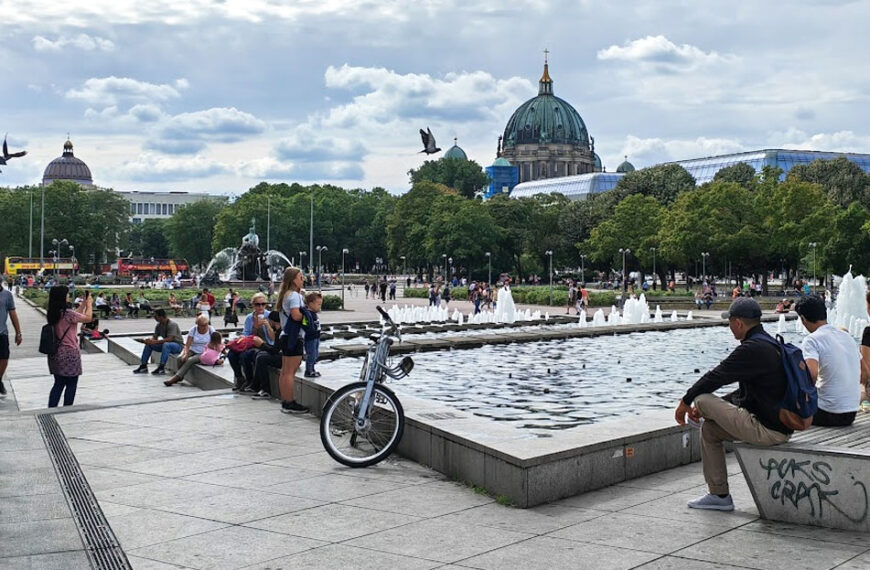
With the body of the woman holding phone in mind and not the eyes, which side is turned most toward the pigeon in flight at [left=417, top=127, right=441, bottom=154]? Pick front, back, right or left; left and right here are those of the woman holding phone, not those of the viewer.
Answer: front

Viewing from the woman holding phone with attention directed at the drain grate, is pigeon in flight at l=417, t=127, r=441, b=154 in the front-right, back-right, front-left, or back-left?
back-left

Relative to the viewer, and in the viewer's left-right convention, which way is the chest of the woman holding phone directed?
facing away from the viewer and to the right of the viewer

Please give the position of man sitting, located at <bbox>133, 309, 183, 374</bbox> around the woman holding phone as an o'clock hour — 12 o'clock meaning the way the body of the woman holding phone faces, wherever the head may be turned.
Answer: The man sitting is roughly at 11 o'clock from the woman holding phone.

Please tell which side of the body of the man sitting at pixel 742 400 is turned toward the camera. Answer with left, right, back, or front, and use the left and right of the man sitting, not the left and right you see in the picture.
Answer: left

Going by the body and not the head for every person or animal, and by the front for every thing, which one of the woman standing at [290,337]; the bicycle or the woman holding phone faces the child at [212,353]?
the woman holding phone

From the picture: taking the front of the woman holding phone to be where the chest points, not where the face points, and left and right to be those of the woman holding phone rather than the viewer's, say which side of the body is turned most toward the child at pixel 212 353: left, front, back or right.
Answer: front

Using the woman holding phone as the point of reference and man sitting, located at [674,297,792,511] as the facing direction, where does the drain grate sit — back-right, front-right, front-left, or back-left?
front-right

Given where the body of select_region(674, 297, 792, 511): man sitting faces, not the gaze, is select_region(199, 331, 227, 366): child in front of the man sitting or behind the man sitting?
in front

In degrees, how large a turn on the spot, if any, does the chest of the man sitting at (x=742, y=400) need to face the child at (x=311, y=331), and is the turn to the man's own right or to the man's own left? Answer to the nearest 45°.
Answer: approximately 45° to the man's own right

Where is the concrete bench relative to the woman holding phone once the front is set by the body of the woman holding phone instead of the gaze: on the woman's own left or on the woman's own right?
on the woman's own right
